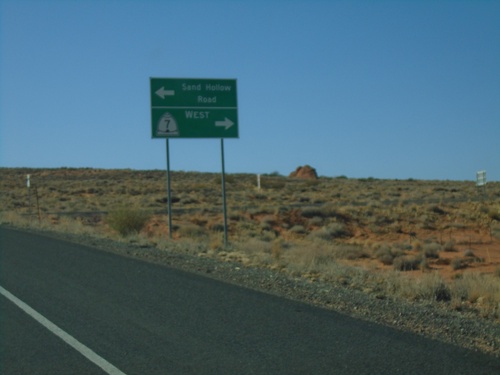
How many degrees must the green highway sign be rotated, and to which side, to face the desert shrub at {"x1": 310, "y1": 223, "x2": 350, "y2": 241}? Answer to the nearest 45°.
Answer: approximately 135° to its left

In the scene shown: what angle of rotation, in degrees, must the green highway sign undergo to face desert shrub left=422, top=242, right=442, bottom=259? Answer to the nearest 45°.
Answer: approximately 90° to its left

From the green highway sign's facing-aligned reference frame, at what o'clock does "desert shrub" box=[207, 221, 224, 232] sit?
The desert shrub is roughly at 6 o'clock from the green highway sign.

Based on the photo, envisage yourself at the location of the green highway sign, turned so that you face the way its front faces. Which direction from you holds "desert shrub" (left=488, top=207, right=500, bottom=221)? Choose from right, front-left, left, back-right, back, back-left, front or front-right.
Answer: back-left

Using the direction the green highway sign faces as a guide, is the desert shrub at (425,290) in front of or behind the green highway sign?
in front

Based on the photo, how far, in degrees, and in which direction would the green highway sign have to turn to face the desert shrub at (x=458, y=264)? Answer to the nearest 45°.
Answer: approximately 90° to its left

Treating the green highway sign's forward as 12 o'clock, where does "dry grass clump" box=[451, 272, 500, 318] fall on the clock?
The dry grass clump is roughly at 11 o'clock from the green highway sign.

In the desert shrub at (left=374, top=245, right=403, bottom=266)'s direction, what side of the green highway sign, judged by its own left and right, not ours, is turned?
left

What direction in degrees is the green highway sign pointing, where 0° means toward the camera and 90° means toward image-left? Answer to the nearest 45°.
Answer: approximately 0°

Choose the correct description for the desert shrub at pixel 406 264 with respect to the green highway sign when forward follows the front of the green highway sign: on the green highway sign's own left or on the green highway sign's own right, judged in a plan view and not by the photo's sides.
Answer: on the green highway sign's own left

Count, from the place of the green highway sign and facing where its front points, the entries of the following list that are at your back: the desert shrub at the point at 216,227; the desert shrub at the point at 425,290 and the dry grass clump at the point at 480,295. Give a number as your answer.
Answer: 1
